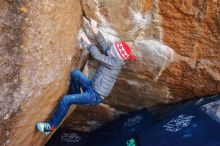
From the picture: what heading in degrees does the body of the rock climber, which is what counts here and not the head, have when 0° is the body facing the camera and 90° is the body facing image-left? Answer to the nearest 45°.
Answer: approximately 90°
